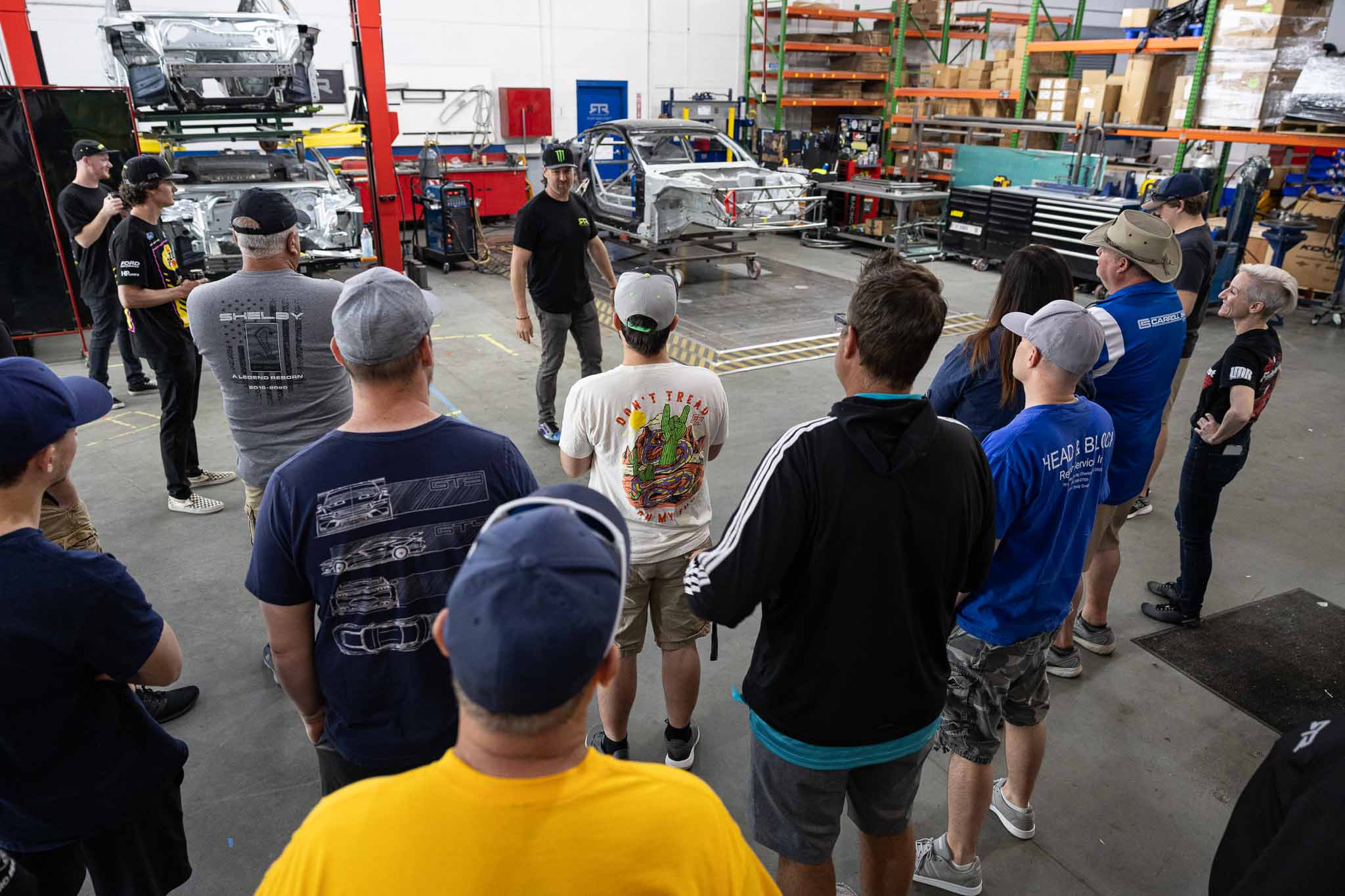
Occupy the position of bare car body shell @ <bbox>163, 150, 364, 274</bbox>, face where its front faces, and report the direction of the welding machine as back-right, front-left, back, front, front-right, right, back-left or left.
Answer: back-left

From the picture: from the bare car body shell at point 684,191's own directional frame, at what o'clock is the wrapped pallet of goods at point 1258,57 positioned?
The wrapped pallet of goods is roughly at 11 o'clock from the bare car body shell.

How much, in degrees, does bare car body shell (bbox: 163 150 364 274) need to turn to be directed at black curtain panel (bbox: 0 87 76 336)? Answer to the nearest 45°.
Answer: approximately 90° to its right

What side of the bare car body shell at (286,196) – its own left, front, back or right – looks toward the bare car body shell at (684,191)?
left

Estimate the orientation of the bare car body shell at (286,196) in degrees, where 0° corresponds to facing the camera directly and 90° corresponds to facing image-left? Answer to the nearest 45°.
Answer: approximately 0°

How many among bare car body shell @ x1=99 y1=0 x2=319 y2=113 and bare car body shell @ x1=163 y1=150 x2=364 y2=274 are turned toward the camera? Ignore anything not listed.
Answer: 2
